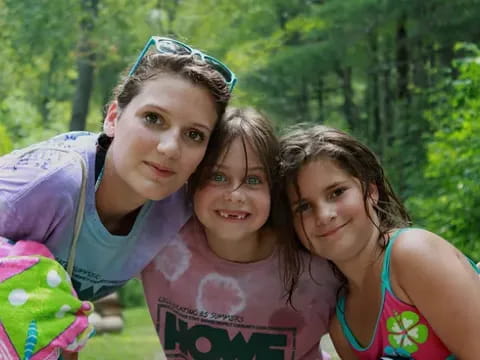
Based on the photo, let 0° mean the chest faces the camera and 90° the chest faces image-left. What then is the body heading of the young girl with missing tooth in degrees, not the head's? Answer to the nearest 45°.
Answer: approximately 0°

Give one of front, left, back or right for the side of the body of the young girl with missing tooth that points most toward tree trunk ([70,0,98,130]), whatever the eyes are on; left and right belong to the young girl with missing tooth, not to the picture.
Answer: back

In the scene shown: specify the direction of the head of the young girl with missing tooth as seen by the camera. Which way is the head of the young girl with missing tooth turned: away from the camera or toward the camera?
toward the camera

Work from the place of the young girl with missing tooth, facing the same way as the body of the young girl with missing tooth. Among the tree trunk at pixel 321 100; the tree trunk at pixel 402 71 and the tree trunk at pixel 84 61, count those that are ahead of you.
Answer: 0

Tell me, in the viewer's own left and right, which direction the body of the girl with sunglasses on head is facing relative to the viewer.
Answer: facing the viewer and to the right of the viewer

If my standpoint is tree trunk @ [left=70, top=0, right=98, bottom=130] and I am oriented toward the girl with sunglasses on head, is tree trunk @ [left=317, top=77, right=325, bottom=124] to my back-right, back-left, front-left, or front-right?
back-left

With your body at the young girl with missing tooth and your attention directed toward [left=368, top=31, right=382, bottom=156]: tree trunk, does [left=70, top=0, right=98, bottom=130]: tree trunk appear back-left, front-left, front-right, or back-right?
front-left

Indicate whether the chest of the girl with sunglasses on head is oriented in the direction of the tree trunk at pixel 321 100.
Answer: no

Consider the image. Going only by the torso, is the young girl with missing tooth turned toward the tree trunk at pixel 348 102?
no

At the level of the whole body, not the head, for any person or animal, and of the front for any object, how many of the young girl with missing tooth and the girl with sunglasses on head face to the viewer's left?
0

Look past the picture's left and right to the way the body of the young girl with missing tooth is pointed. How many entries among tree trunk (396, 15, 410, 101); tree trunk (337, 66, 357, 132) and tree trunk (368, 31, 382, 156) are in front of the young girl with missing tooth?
0
